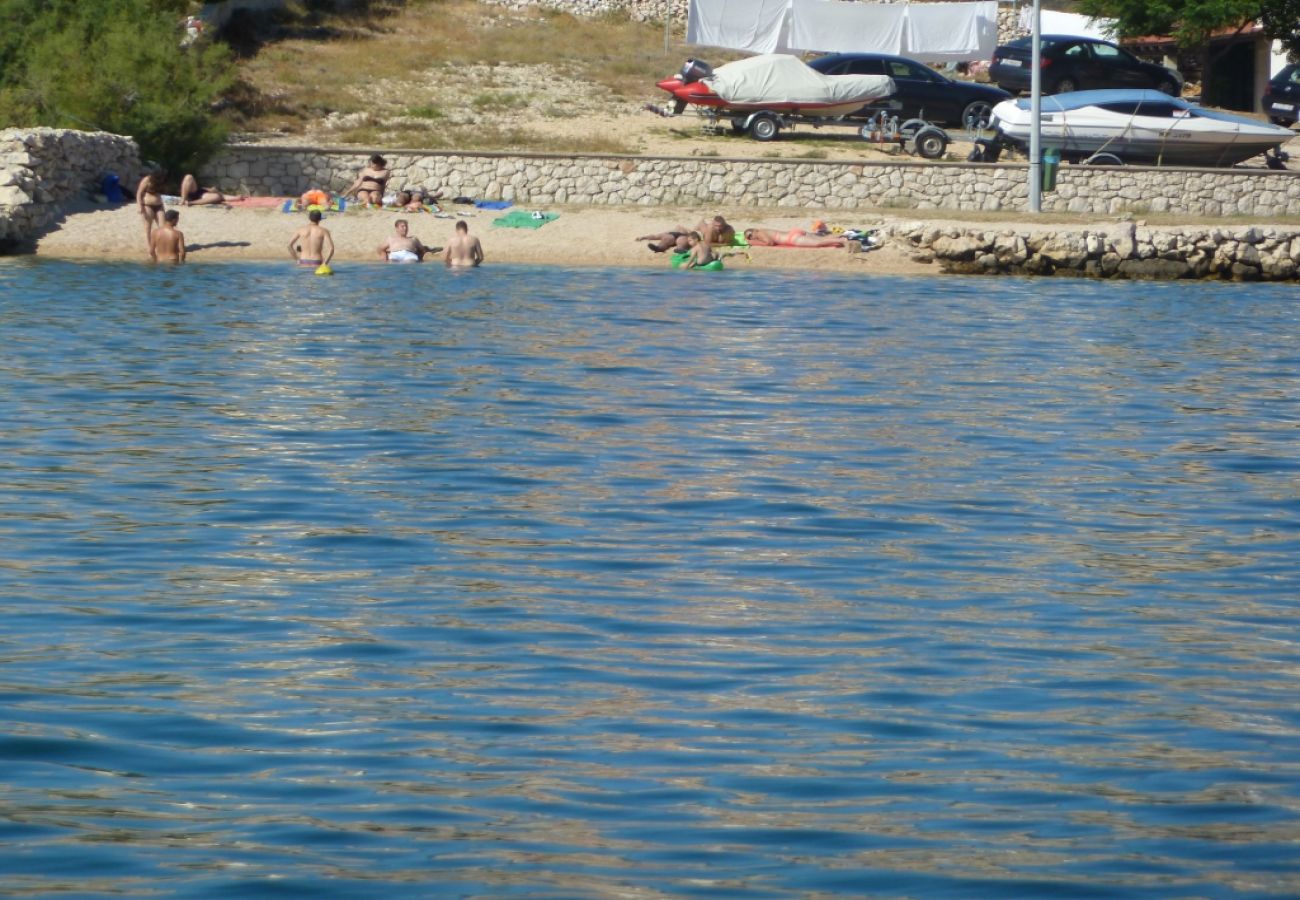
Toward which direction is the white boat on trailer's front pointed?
to the viewer's right

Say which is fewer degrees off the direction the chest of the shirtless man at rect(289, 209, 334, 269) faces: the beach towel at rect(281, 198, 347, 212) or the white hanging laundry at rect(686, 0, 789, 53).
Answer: the beach towel

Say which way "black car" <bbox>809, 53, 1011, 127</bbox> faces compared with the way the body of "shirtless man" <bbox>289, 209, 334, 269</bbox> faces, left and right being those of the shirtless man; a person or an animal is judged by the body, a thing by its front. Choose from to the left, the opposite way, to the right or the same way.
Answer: to the right

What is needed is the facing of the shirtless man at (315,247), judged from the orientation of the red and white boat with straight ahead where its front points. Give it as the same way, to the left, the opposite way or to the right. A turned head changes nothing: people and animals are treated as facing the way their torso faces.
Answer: to the left

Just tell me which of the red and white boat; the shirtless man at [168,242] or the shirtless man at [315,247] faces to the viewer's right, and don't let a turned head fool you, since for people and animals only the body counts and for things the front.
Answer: the red and white boat

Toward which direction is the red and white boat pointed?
to the viewer's right

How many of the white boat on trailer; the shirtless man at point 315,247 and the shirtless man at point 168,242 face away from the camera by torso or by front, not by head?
2

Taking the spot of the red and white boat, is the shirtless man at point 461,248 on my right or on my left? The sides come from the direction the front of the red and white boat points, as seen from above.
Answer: on my right

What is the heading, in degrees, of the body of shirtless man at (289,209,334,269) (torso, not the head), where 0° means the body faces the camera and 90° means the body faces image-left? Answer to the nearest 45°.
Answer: approximately 180°

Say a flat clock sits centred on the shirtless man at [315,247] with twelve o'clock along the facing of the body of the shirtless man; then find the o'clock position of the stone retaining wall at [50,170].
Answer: The stone retaining wall is roughly at 10 o'clock from the shirtless man.

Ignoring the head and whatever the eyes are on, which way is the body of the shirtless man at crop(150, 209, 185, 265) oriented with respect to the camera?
away from the camera

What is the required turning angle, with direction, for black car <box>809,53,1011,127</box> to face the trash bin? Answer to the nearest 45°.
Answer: approximately 90° to its right

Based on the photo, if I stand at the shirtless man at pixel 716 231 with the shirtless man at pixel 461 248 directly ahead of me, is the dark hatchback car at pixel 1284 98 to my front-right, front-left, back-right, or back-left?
back-right

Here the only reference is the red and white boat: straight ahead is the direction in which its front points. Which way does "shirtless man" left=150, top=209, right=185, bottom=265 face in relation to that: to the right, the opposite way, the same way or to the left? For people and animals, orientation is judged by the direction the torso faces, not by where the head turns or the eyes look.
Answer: to the left

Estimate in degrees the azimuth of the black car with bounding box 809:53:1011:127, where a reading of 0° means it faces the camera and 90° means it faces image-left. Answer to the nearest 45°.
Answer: approximately 270°
